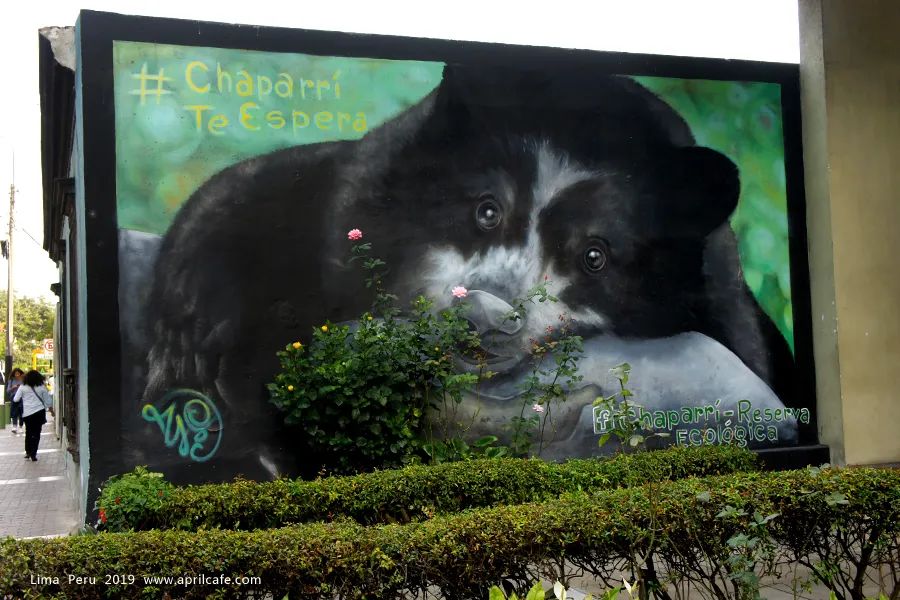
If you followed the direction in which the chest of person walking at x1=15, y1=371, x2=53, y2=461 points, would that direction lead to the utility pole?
yes

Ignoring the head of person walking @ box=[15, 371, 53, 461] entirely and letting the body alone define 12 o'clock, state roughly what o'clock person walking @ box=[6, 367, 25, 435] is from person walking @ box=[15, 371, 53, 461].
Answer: person walking @ box=[6, 367, 25, 435] is roughly at 12 o'clock from person walking @ box=[15, 371, 53, 461].

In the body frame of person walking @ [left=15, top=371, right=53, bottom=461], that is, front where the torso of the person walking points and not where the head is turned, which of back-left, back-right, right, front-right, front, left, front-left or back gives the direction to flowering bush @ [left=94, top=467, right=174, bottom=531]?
back

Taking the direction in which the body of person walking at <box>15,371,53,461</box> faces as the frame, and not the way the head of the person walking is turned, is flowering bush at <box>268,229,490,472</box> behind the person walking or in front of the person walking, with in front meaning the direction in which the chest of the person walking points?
behind

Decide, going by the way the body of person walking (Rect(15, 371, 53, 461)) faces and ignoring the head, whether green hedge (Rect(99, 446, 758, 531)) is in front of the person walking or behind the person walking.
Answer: behind

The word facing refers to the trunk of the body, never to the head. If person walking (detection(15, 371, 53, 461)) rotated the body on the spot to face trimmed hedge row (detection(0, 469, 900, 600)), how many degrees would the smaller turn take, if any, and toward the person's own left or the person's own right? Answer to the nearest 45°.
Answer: approximately 180°

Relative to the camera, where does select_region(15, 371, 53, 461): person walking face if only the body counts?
away from the camera
